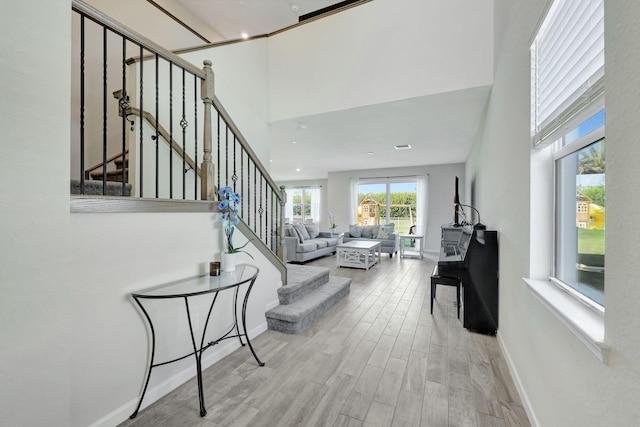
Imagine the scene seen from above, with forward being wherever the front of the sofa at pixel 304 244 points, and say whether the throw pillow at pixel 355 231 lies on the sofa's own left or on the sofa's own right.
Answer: on the sofa's own left

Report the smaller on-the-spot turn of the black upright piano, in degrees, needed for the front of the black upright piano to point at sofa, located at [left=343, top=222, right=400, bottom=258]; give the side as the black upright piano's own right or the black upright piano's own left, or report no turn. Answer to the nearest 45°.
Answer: approximately 45° to the black upright piano's own right

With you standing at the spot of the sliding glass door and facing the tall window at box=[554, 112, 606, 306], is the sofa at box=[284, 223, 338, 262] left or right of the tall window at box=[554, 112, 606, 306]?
right

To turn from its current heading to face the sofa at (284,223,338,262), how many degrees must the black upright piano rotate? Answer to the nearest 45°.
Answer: approximately 45° to its right

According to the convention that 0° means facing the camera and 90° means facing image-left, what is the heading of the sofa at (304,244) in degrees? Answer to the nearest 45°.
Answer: approximately 315°

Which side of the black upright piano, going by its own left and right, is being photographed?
left

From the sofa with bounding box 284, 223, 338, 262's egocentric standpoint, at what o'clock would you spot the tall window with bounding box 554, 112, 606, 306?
The tall window is roughly at 1 o'clock from the sofa.

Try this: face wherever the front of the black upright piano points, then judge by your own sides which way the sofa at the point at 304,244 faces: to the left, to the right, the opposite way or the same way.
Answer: the opposite way

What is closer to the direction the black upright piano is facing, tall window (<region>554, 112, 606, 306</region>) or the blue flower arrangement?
the blue flower arrangement

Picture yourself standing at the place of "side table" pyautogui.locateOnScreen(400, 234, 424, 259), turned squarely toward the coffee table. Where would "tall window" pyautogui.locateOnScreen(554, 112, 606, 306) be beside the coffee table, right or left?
left

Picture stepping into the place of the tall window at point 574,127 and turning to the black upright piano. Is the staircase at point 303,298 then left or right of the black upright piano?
left

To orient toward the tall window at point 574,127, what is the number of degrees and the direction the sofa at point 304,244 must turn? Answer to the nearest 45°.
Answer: approximately 45° to its right

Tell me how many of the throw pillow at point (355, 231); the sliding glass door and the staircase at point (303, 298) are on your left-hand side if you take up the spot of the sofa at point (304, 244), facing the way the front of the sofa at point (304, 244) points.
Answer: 2

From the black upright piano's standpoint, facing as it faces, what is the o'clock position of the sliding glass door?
The sliding glass door is roughly at 2 o'clock from the black upright piano.
